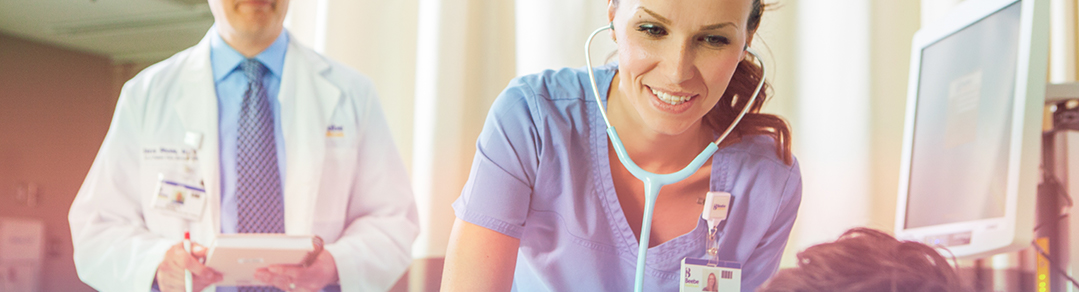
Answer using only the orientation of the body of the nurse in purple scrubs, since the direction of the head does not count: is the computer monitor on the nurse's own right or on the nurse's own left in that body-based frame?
on the nurse's own left

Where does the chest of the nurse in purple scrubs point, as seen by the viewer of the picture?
toward the camera

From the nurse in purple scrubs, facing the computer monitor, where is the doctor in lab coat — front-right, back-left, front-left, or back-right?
back-left

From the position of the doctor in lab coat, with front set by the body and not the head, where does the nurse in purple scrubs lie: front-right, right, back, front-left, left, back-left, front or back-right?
front-left

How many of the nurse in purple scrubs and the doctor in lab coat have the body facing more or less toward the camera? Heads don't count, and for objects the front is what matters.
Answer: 2

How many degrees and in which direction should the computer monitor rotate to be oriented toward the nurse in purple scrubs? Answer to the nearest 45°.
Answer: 0° — it already faces them

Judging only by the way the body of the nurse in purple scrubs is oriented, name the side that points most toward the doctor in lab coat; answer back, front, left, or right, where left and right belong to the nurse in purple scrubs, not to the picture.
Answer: right

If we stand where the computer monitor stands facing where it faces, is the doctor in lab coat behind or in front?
in front

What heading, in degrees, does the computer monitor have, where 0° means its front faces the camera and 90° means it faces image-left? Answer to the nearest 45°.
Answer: approximately 45°

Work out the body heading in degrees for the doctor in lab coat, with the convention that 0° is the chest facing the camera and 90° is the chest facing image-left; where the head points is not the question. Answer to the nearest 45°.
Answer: approximately 0°
